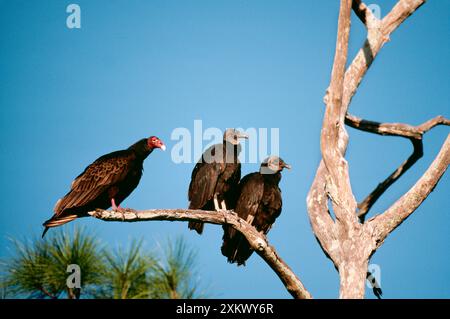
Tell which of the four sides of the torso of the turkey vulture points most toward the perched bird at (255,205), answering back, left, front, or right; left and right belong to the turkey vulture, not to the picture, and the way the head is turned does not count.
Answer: front

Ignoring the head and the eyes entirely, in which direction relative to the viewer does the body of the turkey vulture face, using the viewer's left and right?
facing to the right of the viewer

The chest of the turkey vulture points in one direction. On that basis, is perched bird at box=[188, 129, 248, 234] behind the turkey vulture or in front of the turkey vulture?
in front
